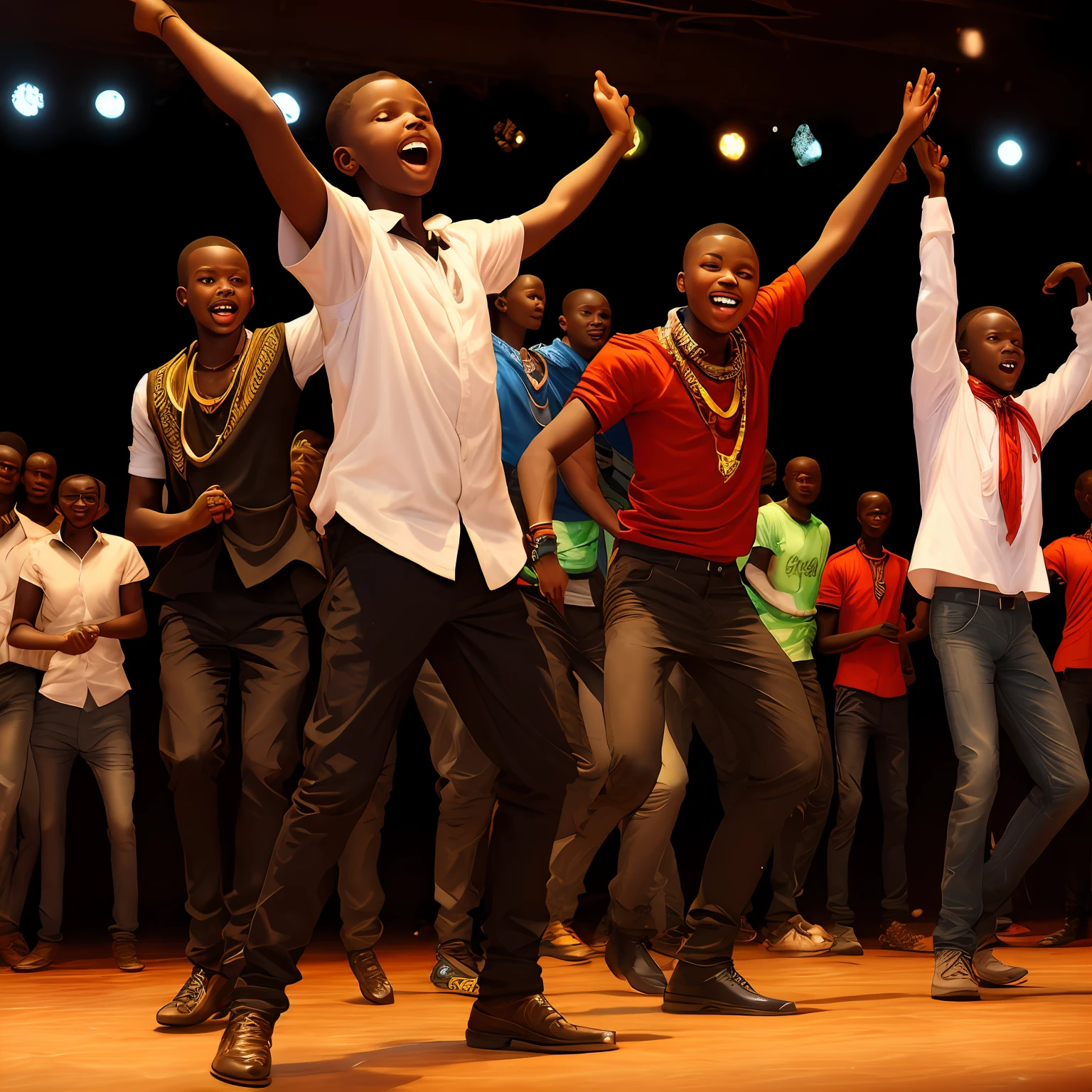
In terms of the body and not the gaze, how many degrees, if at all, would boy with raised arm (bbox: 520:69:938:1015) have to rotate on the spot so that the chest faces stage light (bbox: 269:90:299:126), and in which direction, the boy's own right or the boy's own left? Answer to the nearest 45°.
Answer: approximately 180°

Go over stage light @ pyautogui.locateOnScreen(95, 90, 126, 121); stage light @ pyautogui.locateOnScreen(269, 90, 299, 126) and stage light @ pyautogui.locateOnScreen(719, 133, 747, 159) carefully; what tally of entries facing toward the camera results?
3

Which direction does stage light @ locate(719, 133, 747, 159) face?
toward the camera

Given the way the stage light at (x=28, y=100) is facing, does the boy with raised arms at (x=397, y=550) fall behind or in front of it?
in front

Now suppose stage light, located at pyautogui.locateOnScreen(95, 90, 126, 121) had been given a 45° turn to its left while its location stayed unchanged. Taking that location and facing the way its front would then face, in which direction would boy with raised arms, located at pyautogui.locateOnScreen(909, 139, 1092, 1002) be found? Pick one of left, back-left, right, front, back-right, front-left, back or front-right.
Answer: front

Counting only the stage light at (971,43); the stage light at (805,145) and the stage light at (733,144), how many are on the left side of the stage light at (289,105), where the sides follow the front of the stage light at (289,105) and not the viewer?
3

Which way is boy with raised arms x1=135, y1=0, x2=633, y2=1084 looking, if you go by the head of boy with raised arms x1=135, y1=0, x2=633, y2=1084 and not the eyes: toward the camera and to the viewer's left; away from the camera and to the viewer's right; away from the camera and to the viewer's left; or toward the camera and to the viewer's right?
toward the camera and to the viewer's right

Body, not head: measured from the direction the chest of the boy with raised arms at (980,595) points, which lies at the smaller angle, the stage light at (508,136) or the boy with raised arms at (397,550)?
the boy with raised arms

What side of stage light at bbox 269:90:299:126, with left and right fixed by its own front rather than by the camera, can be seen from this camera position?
front

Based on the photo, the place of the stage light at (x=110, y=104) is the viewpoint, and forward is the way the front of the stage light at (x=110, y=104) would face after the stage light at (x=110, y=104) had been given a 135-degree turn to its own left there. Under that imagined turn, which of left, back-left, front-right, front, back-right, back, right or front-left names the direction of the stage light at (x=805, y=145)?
front-right

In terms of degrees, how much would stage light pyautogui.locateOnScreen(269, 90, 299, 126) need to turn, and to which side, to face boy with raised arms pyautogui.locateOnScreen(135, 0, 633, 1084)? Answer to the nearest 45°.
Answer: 0° — it already faces them

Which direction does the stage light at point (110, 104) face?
toward the camera

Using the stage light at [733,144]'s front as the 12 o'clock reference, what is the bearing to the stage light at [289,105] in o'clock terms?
the stage light at [289,105] is roughly at 2 o'clock from the stage light at [733,144].

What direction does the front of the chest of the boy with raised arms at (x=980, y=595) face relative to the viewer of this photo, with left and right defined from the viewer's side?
facing the viewer and to the right of the viewer

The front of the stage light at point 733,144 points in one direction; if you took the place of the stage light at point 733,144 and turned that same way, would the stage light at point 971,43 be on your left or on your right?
on your left
